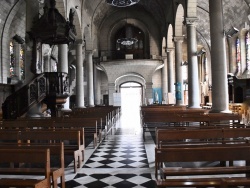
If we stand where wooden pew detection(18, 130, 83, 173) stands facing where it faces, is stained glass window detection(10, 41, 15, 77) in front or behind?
behind

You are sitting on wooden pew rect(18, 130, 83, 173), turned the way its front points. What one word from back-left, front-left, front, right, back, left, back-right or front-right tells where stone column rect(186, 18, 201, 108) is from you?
back-left

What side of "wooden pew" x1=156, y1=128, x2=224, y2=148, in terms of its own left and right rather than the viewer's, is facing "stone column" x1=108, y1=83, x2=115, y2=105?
back

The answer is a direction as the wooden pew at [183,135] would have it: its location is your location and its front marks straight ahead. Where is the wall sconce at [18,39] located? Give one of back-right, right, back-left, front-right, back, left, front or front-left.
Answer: back-right

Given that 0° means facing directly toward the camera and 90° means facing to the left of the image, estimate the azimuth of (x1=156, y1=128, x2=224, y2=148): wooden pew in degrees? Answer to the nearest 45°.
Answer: approximately 0°

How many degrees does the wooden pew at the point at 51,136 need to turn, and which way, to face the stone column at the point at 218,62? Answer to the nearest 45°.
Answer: approximately 135° to its left

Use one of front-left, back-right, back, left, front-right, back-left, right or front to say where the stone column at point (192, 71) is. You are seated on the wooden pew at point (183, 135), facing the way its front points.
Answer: back

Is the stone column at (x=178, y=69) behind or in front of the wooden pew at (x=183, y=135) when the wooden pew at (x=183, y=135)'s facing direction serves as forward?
behind

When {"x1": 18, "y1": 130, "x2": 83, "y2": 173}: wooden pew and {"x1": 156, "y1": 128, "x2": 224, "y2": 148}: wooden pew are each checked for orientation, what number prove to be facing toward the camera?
2

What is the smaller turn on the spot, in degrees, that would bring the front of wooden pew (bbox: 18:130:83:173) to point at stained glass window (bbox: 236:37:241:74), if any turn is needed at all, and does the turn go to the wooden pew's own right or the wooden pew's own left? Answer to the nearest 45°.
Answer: approximately 135° to the wooden pew's own left

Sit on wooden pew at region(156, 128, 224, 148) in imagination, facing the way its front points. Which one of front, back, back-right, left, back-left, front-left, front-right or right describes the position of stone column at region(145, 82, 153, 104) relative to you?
back
